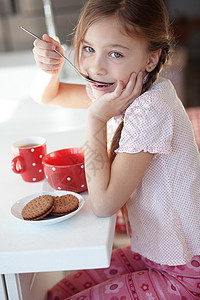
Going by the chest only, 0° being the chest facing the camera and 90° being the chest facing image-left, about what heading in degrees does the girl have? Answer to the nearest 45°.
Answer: approximately 90°
